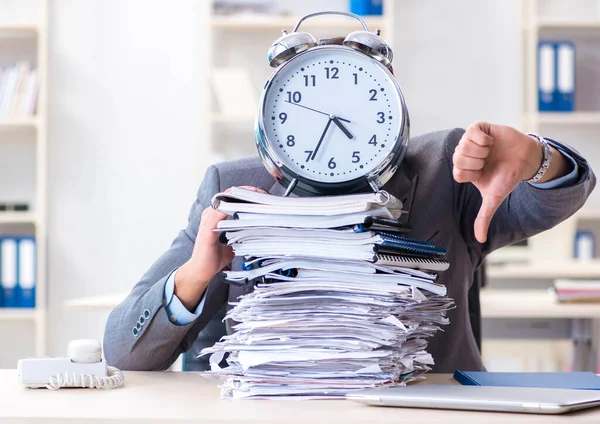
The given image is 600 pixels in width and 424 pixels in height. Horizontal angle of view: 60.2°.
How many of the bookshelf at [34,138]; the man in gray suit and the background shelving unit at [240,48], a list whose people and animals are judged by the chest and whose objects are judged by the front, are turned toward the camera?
3

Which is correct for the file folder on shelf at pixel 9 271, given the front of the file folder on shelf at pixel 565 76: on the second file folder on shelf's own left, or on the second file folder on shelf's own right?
on the second file folder on shelf's own right

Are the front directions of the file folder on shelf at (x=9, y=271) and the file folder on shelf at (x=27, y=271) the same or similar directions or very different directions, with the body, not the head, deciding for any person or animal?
same or similar directions

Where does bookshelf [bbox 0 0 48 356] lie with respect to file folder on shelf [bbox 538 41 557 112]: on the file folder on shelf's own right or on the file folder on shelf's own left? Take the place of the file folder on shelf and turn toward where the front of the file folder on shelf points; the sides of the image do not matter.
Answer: on the file folder on shelf's own right

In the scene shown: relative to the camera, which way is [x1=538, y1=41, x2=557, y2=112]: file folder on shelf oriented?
toward the camera

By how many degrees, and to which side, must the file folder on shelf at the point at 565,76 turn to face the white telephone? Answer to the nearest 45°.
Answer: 0° — it already faces it

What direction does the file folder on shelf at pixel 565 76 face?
toward the camera

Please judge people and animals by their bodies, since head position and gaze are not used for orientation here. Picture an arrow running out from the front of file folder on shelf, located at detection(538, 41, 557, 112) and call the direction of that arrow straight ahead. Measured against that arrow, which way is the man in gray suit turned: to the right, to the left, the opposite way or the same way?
the same way

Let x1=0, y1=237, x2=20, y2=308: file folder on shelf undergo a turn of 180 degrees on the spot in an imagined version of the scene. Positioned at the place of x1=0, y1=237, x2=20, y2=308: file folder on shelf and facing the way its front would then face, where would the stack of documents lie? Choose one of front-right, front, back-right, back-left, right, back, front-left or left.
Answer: back

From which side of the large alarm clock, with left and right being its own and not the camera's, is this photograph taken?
front

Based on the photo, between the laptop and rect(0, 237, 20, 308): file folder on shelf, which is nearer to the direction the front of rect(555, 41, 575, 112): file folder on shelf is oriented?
the laptop

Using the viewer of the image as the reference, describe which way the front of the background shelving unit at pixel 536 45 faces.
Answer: facing the viewer

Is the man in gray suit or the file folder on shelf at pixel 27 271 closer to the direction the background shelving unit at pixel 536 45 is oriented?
the man in gray suit

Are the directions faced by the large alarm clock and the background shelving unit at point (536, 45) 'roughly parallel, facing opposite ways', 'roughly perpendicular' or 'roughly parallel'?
roughly parallel

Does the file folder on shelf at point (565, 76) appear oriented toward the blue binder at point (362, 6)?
no
